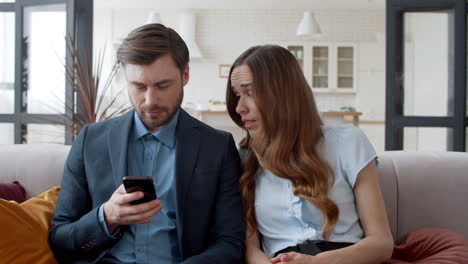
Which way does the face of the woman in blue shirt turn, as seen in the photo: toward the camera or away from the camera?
toward the camera

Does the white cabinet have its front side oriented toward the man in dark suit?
yes

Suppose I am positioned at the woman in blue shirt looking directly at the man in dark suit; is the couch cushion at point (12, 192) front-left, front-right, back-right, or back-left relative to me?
front-right

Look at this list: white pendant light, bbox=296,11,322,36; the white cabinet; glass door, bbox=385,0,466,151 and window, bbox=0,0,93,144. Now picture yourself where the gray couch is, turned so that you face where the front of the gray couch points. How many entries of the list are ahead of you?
0

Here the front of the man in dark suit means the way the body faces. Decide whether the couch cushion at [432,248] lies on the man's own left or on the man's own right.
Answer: on the man's own left

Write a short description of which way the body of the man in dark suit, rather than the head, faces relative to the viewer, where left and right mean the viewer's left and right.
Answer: facing the viewer

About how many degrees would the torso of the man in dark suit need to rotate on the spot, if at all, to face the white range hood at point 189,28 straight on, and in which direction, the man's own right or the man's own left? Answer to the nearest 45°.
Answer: approximately 180°

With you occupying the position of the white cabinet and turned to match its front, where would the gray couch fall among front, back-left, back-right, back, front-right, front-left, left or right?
front

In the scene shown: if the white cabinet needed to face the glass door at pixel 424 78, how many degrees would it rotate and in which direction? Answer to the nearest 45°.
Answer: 0° — it already faces it

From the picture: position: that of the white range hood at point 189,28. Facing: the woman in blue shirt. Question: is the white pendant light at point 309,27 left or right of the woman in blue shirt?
left

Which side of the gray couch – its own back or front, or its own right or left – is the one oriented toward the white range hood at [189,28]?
back

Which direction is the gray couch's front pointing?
toward the camera

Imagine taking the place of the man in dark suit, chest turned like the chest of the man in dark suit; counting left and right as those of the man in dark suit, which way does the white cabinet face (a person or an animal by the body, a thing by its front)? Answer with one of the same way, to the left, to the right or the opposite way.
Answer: the same way

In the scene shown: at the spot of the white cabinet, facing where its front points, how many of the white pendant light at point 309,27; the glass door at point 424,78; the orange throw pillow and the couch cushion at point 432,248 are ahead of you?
4

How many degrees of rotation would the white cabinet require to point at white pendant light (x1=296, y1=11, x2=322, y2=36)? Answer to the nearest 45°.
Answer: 0° — it already faces it
